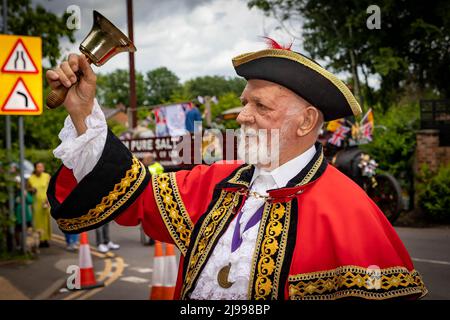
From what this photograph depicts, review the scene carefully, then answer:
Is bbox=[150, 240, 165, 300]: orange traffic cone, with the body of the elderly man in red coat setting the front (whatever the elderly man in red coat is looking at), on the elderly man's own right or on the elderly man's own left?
on the elderly man's own right

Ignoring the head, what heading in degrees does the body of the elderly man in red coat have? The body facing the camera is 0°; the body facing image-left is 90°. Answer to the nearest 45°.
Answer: approximately 45°

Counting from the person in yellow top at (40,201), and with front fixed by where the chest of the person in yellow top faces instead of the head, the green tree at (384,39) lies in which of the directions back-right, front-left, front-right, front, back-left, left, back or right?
left

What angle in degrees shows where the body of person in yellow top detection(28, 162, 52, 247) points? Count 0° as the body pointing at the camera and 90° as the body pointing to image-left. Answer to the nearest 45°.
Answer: approximately 0°

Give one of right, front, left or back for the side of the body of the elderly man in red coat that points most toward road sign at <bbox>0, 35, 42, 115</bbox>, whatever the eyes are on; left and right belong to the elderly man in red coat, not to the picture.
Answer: right

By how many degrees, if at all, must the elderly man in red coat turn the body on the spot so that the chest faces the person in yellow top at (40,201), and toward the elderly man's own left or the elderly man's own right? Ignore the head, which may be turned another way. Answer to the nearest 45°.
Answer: approximately 90° to the elderly man's own right

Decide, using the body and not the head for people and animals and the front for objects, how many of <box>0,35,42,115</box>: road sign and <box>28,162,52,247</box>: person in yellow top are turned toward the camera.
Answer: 2

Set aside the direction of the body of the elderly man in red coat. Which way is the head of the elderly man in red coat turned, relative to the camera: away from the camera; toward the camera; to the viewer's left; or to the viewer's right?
to the viewer's left

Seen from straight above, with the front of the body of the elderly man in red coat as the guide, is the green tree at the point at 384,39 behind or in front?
behind
